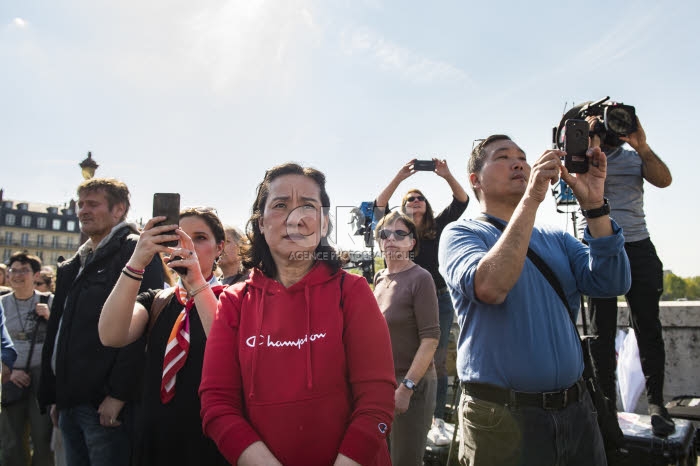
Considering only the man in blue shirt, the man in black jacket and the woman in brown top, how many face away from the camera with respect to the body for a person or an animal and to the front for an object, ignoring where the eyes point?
0

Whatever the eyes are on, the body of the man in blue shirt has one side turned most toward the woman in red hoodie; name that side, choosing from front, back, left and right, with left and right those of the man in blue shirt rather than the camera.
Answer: right

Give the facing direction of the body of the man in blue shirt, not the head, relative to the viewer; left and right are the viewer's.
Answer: facing the viewer and to the right of the viewer

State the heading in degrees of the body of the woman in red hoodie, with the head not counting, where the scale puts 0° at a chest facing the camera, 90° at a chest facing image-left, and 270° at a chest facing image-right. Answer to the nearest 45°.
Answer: approximately 0°

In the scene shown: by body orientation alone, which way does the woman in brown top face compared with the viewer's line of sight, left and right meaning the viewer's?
facing the viewer and to the left of the viewer

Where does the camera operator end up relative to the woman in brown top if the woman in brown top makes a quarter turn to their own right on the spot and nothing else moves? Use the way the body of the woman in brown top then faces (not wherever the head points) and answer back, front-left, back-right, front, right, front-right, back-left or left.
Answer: back-right
